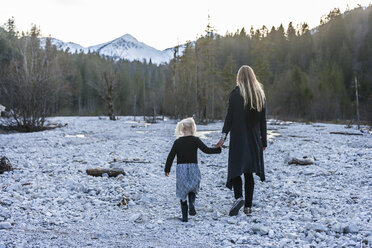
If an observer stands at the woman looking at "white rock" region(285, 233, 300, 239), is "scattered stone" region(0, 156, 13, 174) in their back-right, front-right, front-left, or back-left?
back-right

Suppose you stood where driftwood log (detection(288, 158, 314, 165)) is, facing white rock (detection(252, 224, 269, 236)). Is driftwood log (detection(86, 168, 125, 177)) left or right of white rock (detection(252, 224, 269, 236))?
right

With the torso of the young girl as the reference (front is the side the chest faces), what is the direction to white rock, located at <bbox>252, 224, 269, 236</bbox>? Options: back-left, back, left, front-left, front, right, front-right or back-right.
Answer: back-right

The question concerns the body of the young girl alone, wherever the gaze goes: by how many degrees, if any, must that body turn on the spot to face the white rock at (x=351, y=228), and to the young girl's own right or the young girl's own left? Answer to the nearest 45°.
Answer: approximately 135° to the young girl's own right

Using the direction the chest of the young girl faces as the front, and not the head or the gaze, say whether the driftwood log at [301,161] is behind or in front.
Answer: in front

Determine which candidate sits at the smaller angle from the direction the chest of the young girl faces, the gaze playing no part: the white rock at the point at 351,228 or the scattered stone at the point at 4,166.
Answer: the scattered stone

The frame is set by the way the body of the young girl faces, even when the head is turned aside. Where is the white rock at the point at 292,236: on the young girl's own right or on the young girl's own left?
on the young girl's own right

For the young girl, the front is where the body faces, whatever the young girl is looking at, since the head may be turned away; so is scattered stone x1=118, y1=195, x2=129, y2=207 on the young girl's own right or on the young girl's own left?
on the young girl's own left

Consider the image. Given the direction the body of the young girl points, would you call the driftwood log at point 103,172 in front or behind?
in front

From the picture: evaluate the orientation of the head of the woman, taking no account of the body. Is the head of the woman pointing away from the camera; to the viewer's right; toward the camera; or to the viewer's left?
away from the camera

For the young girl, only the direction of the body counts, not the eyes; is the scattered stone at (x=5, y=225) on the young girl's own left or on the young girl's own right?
on the young girl's own left

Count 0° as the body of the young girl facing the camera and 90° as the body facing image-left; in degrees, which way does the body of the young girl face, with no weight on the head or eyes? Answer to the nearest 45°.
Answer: approximately 180°

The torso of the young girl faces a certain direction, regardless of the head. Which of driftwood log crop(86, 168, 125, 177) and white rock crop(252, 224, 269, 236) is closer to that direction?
the driftwood log

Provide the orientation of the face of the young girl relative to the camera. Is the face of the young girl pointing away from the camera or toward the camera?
away from the camera

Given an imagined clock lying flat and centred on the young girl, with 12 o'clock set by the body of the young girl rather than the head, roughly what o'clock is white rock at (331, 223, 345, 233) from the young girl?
The white rock is roughly at 4 o'clock from the young girl.
